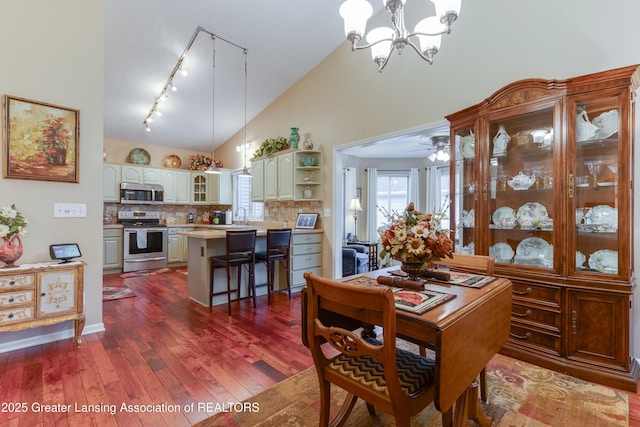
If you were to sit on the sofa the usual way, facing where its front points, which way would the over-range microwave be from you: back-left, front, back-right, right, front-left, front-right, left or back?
back-right

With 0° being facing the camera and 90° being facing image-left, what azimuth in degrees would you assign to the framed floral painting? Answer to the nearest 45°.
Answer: approximately 315°

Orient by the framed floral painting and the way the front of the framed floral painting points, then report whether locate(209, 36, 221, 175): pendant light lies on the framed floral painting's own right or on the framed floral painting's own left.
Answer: on the framed floral painting's own left

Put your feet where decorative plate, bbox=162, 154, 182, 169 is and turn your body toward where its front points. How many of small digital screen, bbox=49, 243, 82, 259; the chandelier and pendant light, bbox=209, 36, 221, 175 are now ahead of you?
3

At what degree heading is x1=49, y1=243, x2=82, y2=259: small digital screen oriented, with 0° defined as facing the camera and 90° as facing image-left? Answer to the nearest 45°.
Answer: approximately 315°
